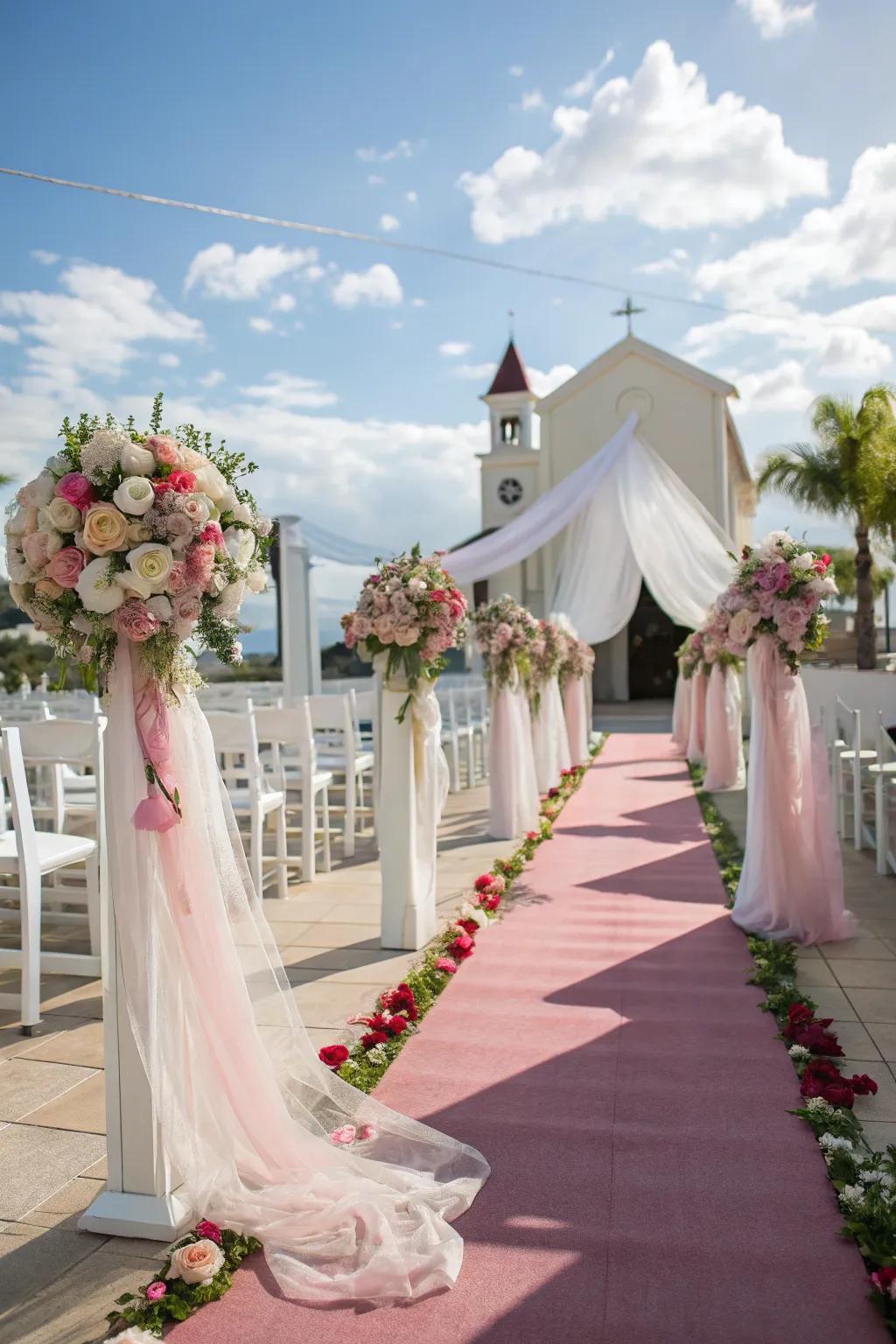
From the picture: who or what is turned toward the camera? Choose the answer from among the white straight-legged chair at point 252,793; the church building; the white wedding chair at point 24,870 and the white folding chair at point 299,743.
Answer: the church building

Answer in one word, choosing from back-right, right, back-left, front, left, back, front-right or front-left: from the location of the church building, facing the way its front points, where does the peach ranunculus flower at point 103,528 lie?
front

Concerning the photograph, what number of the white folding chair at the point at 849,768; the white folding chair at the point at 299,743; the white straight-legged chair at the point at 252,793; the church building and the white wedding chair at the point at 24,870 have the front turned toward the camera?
1

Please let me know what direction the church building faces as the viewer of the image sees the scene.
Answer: facing the viewer

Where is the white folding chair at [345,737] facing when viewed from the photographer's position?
facing away from the viewer and to the right of the viewer

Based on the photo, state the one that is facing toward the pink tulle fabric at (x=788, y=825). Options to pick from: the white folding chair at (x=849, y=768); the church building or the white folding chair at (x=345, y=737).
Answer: the church building

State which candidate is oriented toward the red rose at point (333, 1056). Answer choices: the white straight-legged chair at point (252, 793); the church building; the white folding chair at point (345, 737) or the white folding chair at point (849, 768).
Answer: the church building

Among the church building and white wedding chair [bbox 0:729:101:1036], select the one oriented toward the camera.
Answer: the church building

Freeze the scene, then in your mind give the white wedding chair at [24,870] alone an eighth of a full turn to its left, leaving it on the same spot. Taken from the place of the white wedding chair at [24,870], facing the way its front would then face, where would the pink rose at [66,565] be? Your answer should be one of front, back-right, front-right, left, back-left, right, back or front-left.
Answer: back

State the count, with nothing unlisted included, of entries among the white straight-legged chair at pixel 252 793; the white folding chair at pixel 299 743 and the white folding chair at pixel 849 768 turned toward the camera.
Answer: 0

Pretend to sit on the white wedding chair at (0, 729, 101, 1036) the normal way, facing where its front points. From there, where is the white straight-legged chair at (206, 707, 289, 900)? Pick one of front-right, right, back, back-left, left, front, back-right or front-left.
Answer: front

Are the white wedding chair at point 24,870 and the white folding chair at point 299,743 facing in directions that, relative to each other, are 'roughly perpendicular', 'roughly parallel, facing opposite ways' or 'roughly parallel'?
roughly parallel

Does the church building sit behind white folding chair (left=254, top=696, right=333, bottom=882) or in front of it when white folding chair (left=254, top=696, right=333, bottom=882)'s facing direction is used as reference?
in front

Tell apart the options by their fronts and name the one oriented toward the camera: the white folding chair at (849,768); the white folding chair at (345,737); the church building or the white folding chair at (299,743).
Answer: the church building

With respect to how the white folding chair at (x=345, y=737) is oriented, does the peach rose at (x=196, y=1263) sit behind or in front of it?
behind

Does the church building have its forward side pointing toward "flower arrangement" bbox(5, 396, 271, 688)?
yes

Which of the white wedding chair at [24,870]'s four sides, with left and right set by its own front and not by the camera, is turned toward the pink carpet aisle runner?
right

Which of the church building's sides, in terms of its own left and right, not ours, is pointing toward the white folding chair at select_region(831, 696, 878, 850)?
front

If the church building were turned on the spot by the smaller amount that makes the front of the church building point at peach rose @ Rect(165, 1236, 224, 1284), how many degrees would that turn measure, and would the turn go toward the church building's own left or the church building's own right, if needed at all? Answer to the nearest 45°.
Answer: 0° — it already faces it

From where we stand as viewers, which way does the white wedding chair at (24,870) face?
facing away from the viewer and to the right of the viewer

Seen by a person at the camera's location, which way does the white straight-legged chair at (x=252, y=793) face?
facing away from the viewer and to the right of the viewer
